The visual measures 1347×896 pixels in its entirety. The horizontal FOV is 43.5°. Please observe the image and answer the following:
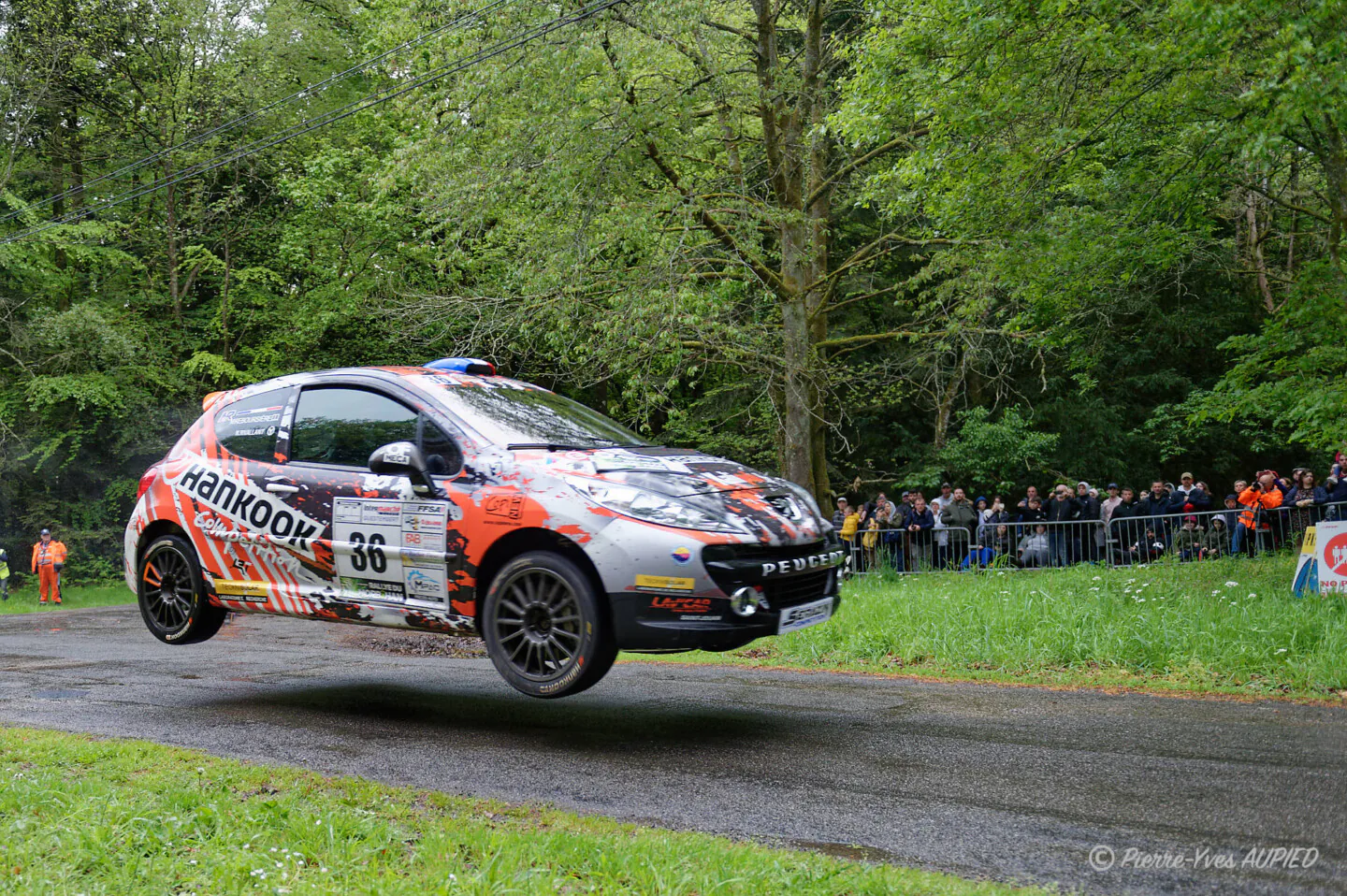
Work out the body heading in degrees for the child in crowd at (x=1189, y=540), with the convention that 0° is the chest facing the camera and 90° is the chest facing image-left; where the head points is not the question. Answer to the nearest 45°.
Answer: approximately 0°

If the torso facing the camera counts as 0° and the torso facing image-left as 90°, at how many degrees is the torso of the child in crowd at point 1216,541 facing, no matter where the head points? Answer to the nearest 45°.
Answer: approximately 45°

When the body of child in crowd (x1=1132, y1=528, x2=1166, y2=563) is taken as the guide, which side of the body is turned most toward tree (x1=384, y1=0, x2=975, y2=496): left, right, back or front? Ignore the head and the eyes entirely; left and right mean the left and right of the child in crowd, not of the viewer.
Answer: right

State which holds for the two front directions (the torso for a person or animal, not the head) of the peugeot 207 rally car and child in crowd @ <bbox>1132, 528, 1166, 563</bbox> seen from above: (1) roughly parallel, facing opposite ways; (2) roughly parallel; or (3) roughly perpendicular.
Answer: roughly perpendicular

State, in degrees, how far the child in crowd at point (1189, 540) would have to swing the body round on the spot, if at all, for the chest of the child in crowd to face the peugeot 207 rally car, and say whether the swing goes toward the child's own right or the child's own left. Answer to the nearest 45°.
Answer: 0° — they already face it

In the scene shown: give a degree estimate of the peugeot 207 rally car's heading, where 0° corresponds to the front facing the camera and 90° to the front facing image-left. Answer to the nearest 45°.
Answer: approximately 315°
